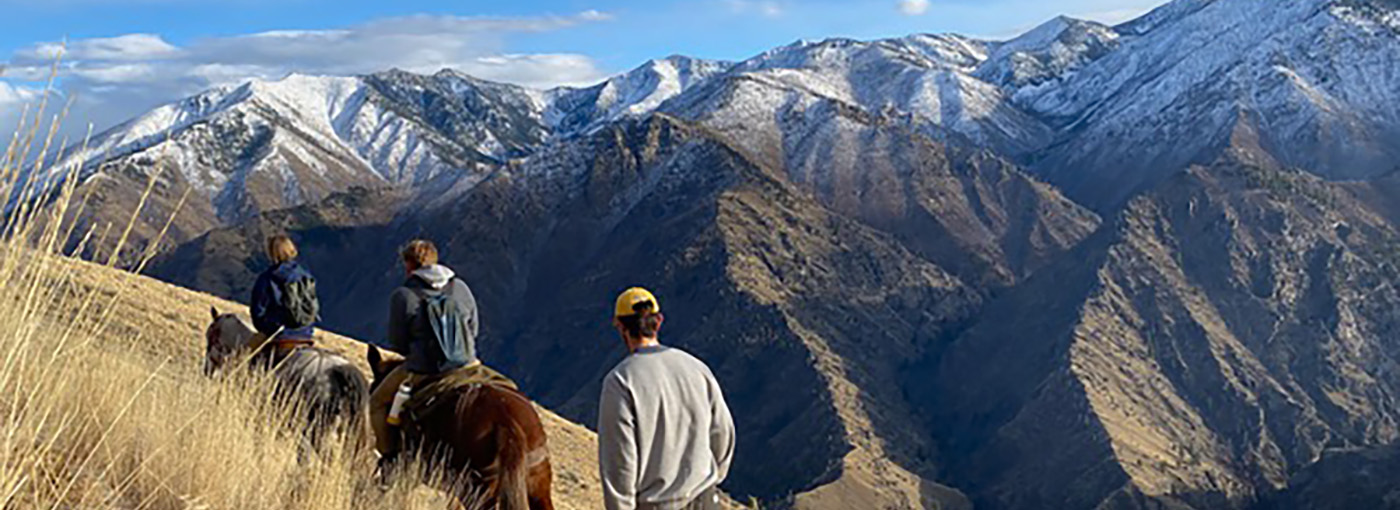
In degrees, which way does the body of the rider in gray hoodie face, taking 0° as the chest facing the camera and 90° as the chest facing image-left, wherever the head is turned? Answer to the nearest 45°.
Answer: approximately 135°

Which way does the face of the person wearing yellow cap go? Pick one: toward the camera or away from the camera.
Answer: away from the camera

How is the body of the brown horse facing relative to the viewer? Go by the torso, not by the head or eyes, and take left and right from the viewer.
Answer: facing away from the viewer and to the left of the viewer

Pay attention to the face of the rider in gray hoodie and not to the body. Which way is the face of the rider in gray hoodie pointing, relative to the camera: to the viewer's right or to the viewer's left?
to the viewer's left

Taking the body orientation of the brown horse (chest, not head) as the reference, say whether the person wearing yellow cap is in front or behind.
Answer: behind
